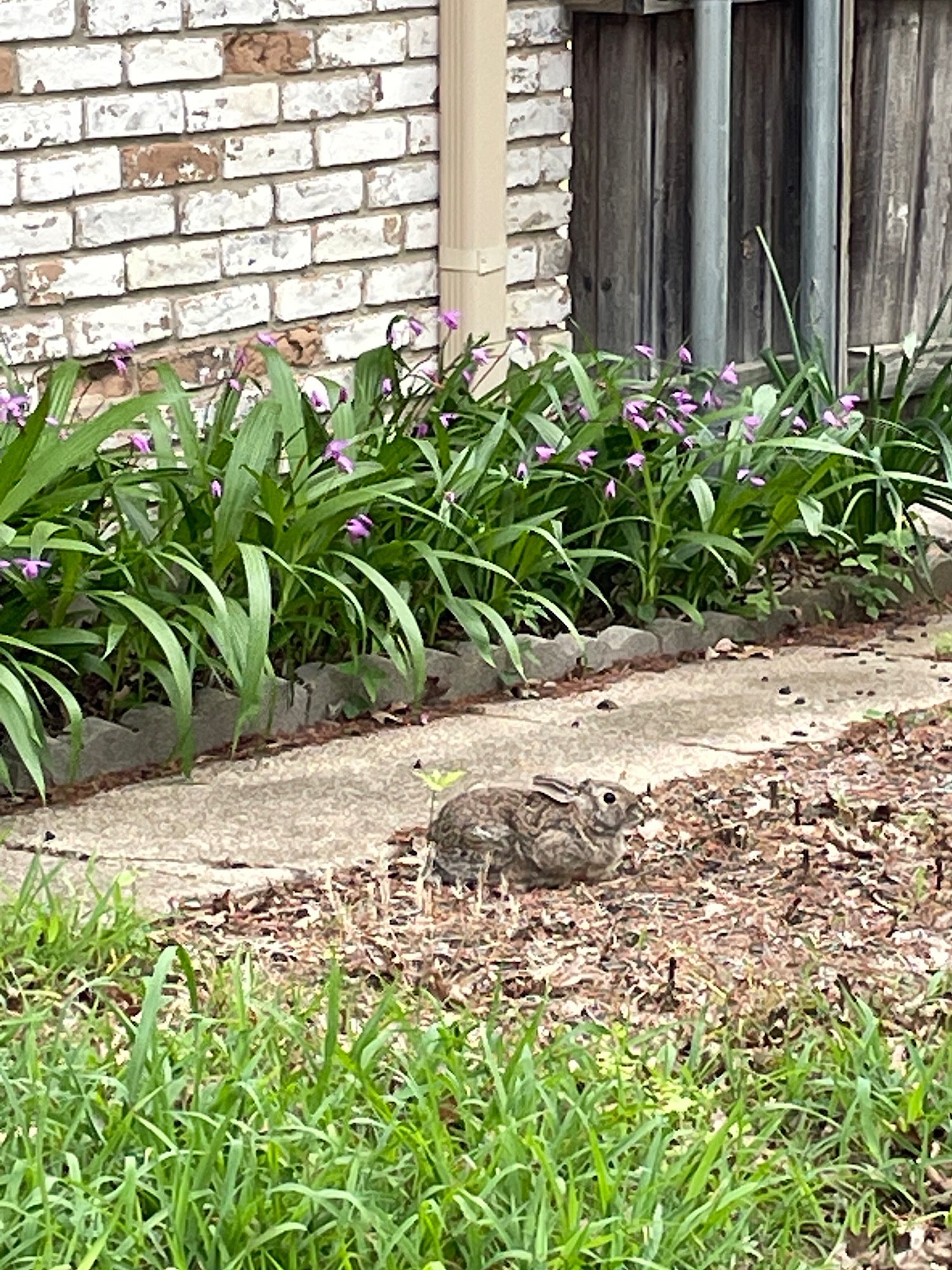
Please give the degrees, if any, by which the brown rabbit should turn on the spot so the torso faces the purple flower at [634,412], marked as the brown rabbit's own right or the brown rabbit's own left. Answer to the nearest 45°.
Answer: approximately 90° to the brown rabbit's own left

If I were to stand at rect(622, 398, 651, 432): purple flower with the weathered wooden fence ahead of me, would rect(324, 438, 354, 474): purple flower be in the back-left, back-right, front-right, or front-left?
back-left

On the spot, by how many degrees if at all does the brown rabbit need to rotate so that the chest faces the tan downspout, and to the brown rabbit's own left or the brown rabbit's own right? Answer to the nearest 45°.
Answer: approximately 90° to the brown rabbit's own left

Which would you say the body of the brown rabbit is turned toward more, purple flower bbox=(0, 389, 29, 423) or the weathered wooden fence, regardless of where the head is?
the weathered wooden fence

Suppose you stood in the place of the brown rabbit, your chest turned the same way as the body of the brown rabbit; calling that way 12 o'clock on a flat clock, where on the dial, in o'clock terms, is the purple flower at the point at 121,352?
The purple flower is roughly at 8 o'clock from the brown rabbit.

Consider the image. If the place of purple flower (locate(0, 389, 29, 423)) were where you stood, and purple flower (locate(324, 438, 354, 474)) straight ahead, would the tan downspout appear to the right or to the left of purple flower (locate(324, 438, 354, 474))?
left

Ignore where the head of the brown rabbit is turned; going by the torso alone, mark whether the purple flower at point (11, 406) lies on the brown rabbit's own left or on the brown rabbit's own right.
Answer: on the brown rabbit's own left

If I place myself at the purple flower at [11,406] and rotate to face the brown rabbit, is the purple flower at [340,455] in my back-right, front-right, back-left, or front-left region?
front-left

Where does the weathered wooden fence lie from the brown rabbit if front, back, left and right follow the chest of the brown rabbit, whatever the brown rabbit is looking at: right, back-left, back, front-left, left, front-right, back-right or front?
left

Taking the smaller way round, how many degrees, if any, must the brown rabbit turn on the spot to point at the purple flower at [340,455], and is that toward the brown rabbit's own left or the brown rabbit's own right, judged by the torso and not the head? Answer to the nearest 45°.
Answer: approximately 90° to the brown rabbit's own left

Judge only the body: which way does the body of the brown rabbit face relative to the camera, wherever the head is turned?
to the viewer's right
